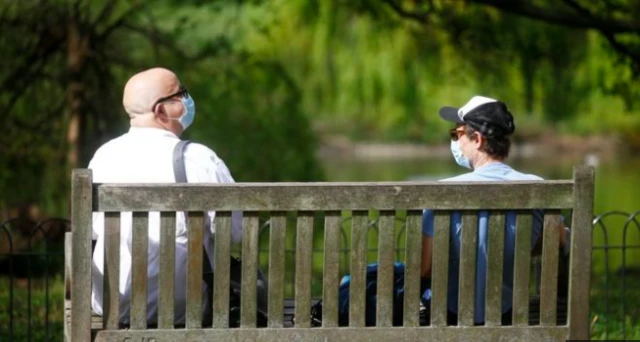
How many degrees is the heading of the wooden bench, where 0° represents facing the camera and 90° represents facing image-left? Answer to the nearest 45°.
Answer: approximately 180°

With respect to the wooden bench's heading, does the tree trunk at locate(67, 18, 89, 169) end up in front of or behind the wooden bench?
in front

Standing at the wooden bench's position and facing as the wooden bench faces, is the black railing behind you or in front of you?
in front
